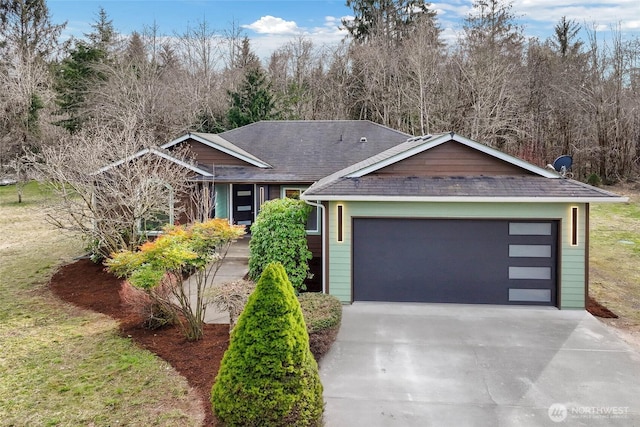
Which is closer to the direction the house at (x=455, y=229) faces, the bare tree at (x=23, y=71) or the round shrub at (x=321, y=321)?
the round shrub

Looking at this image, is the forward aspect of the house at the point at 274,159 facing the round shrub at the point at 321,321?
yes

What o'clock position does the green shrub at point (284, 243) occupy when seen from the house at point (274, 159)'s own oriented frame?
The green shrub is roughly at 12 o'clock from the house.

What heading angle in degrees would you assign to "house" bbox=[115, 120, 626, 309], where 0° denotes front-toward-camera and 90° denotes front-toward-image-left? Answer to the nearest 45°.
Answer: approximately 0°

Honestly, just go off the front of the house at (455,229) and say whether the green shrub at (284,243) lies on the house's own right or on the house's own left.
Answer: on the house's own right

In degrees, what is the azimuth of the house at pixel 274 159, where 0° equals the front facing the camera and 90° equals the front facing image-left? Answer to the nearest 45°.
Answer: approximately 0°

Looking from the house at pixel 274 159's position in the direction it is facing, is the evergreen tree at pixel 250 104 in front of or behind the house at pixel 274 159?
behind

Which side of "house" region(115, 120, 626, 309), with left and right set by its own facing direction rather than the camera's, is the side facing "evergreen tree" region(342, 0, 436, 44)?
back
